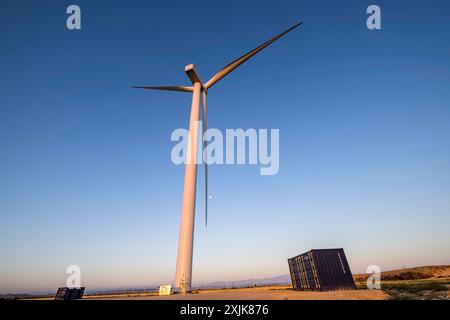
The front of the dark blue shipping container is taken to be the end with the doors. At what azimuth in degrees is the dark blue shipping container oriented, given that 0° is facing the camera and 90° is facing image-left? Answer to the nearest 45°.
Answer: approximately 45°
